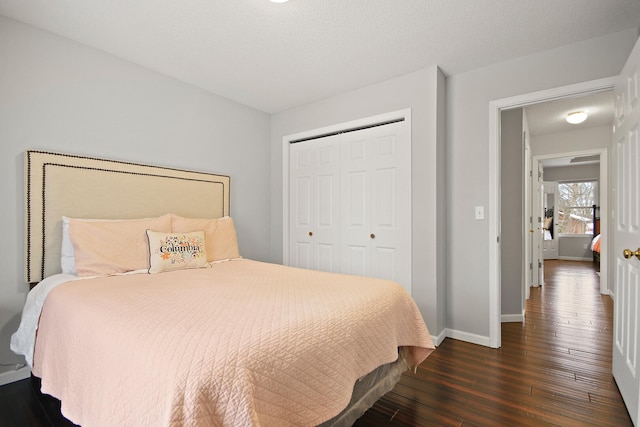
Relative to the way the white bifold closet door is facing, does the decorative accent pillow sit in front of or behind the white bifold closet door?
in front

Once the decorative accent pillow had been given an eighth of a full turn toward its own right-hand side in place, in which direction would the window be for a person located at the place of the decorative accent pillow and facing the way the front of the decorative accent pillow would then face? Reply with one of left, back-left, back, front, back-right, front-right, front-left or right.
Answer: left

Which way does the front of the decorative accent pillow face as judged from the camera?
facing the viewer and to the right of the viewer

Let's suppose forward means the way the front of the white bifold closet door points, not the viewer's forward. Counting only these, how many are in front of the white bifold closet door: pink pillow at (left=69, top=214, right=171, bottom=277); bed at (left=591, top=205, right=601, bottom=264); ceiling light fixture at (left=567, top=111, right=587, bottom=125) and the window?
1

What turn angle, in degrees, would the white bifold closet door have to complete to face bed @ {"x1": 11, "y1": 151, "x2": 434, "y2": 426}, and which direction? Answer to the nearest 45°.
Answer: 0° — it already faces it

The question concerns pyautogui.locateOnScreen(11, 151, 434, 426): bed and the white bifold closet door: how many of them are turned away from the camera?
0

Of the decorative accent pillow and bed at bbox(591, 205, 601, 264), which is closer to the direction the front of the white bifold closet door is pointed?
the decorative accent pillow

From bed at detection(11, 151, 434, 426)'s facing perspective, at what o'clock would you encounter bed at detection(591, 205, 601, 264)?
bed at detection(591, 205, 601, 264) is roughly at 10 o'clock from bed at detection(11, 151, 434, 426).

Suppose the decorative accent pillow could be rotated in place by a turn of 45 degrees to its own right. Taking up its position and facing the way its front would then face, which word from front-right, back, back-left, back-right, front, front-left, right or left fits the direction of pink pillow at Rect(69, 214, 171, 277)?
right

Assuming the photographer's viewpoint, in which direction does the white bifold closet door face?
facing the viewer and to the left of the viewer

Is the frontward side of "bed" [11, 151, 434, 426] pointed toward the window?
no

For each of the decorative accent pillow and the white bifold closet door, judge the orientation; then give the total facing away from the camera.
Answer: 0
